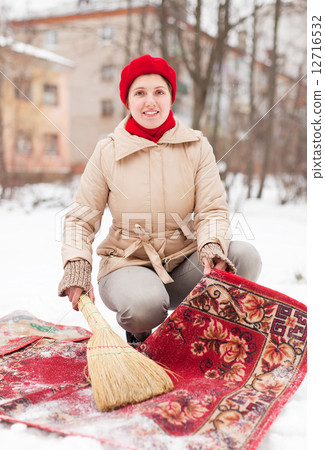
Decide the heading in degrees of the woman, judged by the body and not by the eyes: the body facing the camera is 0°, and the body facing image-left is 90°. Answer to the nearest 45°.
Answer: approximately 0°

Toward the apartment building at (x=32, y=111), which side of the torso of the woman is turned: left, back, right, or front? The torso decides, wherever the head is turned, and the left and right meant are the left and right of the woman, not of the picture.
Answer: back
